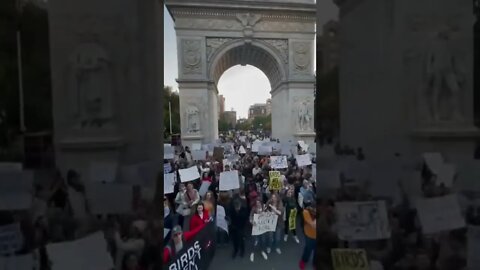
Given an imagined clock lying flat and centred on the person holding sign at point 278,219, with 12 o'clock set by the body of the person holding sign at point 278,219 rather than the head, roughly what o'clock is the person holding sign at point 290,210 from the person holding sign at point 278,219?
the person holding sign at point 290,210 is roughly at 7 o'clock from the person holding sign at point 278,219.

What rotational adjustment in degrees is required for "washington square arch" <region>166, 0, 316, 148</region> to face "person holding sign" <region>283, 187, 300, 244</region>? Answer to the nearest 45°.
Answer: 0° — it already faces them

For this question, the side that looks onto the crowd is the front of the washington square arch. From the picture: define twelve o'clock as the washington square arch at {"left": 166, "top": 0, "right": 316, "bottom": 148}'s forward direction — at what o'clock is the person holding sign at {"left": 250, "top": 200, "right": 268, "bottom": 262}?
The person holding sign is roughly at 12 o'clock from the washington square arch.

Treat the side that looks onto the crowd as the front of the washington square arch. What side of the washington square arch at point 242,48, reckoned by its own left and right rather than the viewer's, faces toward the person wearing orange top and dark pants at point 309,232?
front

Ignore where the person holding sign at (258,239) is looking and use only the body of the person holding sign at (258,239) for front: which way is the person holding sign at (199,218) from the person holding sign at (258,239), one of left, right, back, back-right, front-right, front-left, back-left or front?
front-right

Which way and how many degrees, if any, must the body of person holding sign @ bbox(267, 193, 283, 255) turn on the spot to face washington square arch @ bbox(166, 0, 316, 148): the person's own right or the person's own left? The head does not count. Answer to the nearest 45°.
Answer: approximately 180°
